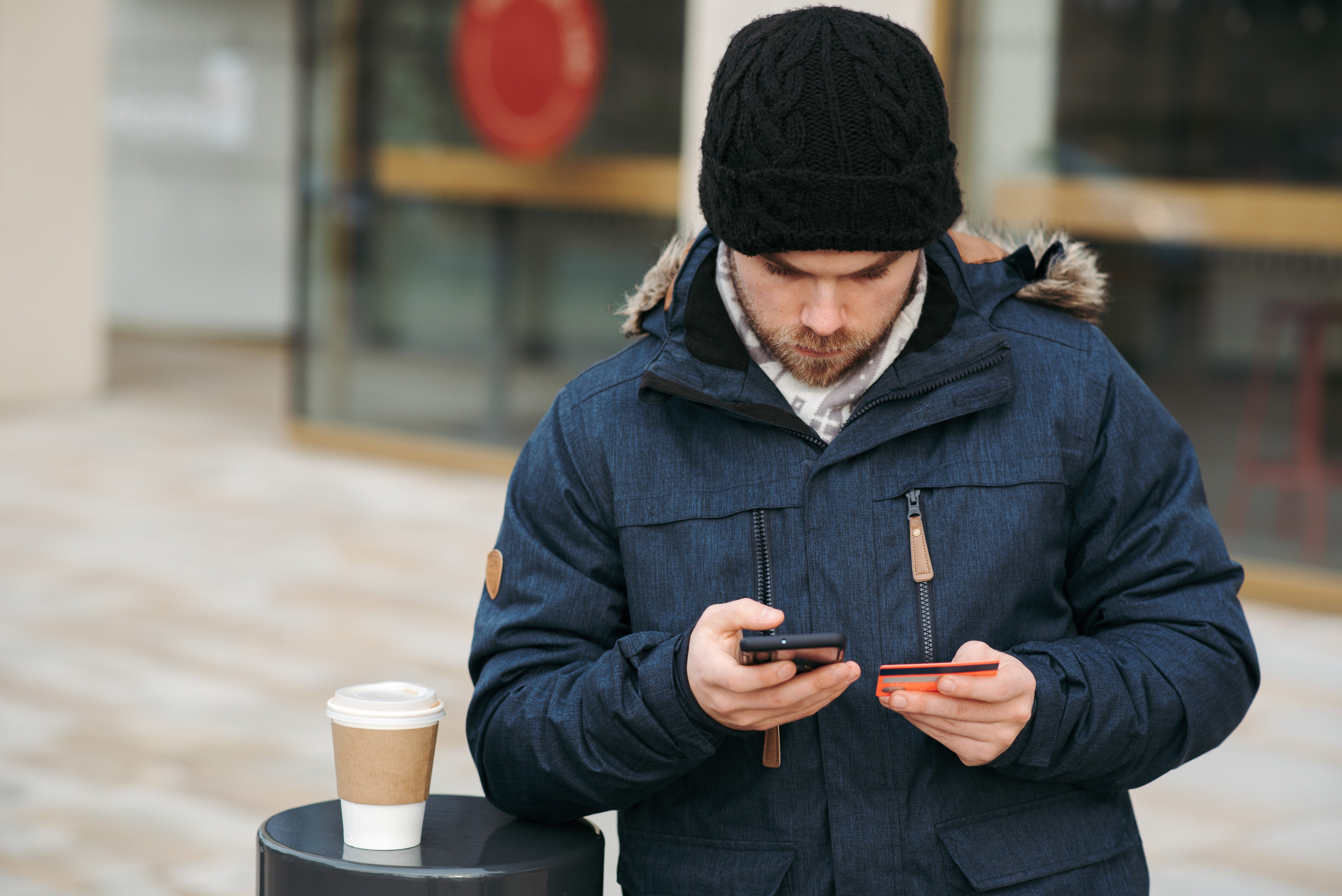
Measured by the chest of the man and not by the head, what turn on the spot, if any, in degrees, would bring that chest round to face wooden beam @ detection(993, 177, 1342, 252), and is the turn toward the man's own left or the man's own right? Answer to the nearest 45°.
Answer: approximately 180°

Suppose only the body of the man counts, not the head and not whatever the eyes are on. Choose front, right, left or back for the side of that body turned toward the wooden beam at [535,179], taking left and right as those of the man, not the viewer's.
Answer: back

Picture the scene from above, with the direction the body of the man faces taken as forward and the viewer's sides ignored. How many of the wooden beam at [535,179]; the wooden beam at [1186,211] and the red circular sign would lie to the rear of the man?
3

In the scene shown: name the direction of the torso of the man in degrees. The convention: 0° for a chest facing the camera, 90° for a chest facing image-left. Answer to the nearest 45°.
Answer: approximately 0°

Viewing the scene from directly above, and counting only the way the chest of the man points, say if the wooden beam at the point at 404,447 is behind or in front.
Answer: behind

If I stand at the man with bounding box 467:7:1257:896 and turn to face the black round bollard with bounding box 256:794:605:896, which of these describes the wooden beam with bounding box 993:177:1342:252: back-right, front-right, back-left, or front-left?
back-right
